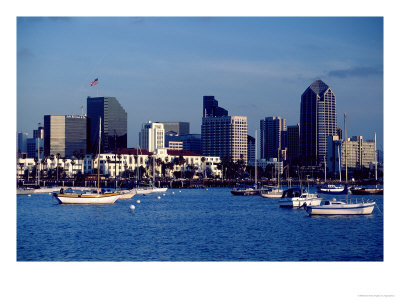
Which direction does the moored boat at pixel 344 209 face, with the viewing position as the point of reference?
facing to the right of the viewer
